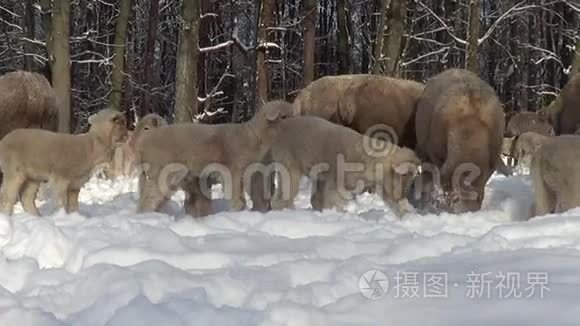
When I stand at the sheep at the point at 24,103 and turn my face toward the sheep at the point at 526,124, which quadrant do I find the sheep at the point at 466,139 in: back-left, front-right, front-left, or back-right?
front-right

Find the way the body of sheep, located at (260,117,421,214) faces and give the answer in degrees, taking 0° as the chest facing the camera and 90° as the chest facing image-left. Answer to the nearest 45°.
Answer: approximately 270°

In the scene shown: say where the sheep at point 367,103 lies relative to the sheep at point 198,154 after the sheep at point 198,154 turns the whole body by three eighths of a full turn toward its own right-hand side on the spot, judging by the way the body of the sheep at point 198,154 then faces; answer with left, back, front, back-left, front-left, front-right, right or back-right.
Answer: back

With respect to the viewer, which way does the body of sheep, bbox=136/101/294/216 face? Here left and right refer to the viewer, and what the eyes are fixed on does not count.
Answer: facing to the right of the viewer

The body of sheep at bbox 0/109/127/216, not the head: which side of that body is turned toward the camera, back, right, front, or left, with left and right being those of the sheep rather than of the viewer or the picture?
right

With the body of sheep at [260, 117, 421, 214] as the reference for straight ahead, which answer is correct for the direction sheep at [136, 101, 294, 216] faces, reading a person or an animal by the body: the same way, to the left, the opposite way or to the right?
the same way

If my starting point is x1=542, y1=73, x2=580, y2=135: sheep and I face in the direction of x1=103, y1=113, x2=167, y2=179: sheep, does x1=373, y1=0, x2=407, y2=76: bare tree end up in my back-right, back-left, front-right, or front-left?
front-right
